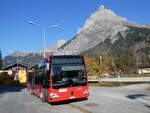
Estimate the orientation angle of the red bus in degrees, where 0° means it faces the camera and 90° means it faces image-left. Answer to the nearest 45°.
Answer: approximately 315°
